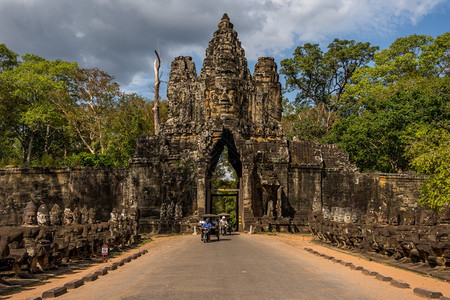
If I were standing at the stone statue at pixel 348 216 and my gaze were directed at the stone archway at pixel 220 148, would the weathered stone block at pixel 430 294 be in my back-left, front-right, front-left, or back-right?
back-left

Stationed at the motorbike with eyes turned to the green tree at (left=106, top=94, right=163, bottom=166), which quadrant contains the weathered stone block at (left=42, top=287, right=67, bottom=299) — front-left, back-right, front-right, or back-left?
back-left

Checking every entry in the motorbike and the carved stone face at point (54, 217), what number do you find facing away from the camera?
0

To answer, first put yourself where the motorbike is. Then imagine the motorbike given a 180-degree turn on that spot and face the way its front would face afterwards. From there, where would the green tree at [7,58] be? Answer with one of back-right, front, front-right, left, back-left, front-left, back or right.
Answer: front-left

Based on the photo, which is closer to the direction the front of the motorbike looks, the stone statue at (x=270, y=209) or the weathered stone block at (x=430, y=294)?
the weathered stone block

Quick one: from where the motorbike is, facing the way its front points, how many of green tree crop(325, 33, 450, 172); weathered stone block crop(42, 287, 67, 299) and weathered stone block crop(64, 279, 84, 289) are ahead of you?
2

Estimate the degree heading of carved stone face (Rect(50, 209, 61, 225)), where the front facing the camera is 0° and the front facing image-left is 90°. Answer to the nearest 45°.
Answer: approximately 315°

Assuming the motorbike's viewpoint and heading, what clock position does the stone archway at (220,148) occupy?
The stone archway is roughly at 6 o'clock from the motorbike.

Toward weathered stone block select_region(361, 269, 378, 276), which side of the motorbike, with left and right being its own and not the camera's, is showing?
front

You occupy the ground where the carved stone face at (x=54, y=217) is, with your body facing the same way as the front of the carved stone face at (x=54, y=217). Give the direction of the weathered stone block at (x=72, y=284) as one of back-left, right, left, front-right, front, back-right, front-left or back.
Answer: front-right

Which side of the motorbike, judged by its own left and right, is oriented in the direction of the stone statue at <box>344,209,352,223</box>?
left

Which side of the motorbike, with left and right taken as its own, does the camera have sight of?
front

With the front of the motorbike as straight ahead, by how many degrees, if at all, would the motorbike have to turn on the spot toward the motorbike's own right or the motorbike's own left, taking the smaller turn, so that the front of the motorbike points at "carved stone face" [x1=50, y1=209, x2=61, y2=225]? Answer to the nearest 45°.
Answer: approximately 45° to the motorbike's own right

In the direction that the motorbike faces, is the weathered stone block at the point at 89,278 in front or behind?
in front
